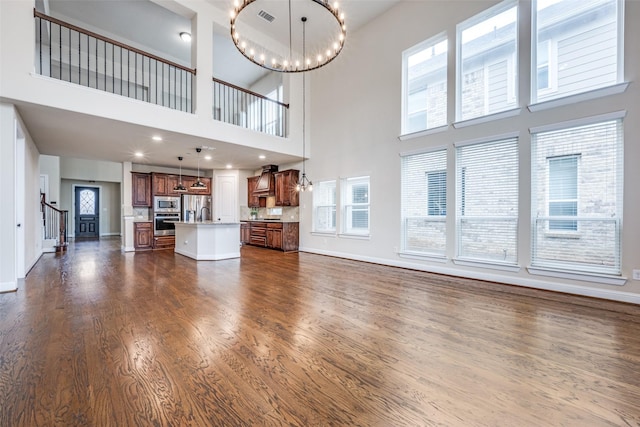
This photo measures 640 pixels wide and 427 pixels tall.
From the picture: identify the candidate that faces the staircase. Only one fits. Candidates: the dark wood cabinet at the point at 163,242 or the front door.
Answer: the front door

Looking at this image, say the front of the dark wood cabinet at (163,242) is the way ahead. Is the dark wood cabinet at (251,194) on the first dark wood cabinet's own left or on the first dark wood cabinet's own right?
on the first dark wood cabinet's own left

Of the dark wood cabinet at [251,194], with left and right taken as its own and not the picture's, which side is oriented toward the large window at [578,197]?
left

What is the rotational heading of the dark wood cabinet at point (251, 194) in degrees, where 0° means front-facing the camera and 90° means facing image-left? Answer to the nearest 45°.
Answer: approximately 45°

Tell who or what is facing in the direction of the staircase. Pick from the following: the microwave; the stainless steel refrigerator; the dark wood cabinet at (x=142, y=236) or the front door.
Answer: the front door

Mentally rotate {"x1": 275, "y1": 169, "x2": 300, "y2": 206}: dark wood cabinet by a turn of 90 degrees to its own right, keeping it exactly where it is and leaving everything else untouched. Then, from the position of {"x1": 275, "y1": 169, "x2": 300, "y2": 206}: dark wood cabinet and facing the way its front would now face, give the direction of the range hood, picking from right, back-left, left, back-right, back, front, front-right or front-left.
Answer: front

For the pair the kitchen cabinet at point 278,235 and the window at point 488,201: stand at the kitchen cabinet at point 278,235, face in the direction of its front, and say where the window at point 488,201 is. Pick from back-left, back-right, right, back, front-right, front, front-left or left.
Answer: left

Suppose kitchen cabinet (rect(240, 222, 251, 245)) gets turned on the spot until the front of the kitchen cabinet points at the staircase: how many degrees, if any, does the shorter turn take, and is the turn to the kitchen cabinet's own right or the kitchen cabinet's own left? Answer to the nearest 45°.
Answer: approximately 45° to the kitchen cabinet's own right

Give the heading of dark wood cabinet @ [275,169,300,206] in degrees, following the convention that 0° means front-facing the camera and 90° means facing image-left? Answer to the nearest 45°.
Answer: approximately 45°

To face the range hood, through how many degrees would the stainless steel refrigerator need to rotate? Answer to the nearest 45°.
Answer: approximately 45° to its left

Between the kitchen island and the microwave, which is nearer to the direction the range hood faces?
the kitchen island

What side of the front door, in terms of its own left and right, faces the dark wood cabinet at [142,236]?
front

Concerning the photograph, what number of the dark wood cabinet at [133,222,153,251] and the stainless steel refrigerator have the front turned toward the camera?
2

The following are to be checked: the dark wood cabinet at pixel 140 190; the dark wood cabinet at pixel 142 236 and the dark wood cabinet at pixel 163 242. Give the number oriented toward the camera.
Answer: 3
